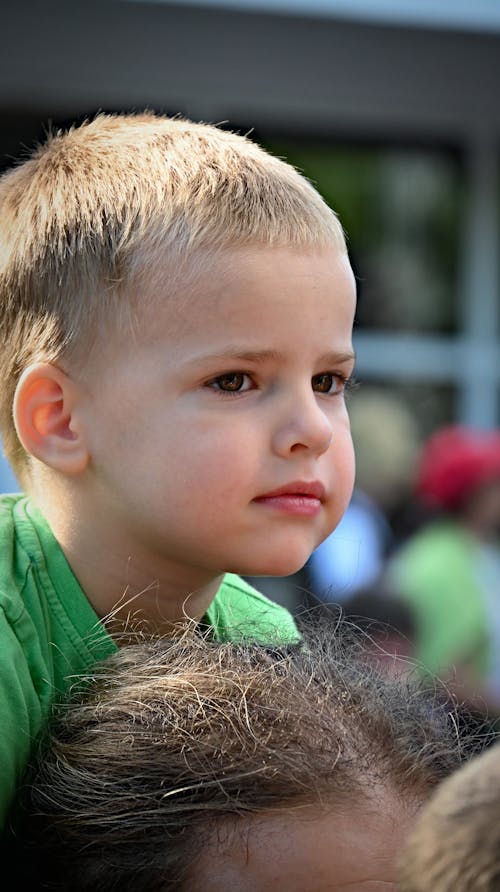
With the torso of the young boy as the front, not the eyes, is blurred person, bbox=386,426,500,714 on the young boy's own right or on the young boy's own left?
on the young boy's own left

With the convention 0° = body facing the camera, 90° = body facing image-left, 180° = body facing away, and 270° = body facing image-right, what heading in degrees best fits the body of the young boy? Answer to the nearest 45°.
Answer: approximately 315°

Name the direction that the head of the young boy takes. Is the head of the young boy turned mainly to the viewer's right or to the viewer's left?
to the viewer's right
